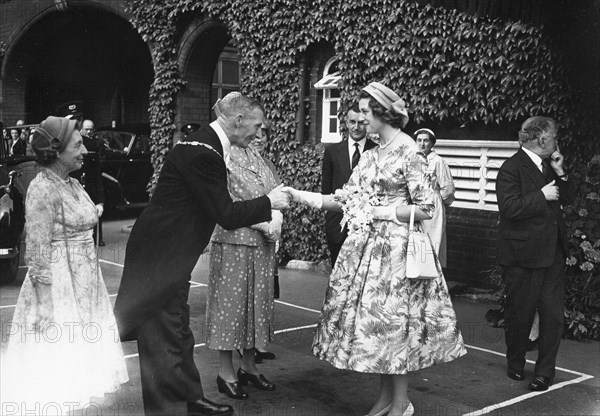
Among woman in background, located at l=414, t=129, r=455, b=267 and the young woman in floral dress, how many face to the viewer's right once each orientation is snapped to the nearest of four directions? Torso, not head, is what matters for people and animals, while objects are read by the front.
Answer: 0

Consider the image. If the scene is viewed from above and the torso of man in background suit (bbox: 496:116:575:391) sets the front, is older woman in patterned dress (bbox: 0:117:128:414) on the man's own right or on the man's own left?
on the man's own right

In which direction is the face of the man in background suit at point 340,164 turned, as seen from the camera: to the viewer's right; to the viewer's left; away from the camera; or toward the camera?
toward the camera

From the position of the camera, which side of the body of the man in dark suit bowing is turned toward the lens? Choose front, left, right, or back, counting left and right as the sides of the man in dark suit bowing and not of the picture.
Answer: right

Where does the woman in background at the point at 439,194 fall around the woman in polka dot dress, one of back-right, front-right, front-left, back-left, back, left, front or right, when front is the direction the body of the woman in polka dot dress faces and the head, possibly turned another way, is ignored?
left

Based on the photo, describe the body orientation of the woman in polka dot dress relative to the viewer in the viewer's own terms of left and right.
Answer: facing the viewer and to the right of the viewer

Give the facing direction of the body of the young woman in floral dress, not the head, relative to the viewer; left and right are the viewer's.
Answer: facing the viewer and to the left of the viewer

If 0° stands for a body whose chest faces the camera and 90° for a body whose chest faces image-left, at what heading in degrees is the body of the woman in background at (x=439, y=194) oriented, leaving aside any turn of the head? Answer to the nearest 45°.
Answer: approximately 45°

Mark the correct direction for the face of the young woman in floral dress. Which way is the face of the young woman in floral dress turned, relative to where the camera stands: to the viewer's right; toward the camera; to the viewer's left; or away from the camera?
to the viewer's left

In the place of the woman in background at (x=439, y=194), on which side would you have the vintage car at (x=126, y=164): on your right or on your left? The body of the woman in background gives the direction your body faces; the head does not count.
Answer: on your right

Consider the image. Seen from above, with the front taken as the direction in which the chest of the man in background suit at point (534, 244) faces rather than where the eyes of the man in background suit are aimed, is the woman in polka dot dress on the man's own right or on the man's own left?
on the man's own right

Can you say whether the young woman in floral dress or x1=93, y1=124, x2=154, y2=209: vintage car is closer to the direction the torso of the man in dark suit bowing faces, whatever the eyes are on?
the young woman in floral dress
